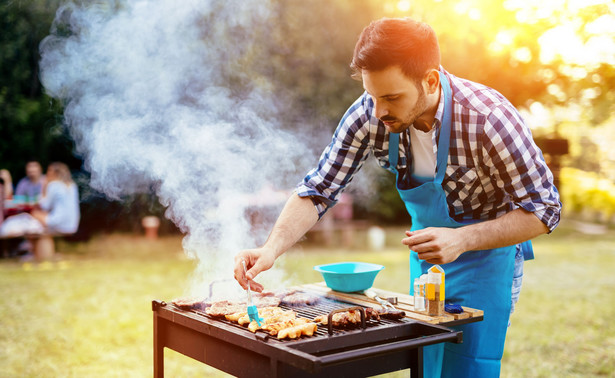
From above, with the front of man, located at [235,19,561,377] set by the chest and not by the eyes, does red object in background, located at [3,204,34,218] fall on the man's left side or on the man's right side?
on the man's right side

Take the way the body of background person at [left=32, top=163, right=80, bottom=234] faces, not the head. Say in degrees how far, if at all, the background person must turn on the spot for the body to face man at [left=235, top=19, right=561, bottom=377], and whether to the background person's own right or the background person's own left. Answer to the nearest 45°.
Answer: approximately 135° to the background person's own left

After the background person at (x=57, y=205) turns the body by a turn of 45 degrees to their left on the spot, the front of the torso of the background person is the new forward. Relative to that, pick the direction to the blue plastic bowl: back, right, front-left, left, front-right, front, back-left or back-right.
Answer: left

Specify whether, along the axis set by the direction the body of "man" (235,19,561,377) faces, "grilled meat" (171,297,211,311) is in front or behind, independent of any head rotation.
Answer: in front

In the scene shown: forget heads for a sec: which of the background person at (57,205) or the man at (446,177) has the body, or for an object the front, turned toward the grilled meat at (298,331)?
the man

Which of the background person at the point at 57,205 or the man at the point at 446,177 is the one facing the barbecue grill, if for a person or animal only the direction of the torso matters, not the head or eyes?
the man

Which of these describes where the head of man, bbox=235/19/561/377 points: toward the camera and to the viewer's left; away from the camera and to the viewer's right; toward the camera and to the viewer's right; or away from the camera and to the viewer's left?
toward the camera and to the viewer's left

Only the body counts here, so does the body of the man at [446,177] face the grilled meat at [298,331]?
yes

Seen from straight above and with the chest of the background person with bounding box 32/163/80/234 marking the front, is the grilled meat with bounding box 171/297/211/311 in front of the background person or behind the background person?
behind

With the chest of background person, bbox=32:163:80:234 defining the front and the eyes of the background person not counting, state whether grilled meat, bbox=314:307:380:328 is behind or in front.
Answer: behind

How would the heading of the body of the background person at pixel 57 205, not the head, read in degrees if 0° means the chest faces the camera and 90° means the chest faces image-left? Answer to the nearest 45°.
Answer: approximately 135°

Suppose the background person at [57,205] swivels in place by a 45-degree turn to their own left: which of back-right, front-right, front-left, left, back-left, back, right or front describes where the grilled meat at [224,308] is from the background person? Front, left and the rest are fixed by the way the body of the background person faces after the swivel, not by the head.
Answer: left

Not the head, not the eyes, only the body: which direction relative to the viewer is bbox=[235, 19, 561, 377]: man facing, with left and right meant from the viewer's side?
facing the viewer and to the left of the viewer

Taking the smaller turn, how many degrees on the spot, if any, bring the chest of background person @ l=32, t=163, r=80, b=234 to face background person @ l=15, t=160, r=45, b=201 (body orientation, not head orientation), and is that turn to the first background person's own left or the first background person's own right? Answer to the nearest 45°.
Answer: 0° — they already face them

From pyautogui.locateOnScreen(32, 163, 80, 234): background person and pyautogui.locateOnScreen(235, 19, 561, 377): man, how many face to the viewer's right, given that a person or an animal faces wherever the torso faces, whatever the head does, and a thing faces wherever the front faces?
0
